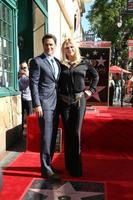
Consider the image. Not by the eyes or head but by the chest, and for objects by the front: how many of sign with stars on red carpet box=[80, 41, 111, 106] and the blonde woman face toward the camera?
2

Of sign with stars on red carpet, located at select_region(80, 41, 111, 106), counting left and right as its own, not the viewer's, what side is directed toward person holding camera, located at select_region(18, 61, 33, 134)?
right

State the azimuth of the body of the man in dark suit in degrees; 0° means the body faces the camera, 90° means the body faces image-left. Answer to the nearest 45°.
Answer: approximately 315°

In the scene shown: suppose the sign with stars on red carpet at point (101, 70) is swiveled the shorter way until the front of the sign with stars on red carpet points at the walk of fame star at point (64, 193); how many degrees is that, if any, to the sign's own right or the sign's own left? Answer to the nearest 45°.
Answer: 0° — it already faces it

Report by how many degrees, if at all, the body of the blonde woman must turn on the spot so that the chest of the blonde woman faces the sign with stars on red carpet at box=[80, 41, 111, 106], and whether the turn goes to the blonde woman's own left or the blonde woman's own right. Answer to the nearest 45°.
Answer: approximately 180°

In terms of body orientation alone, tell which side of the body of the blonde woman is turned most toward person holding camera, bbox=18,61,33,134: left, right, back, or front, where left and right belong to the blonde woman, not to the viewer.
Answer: back

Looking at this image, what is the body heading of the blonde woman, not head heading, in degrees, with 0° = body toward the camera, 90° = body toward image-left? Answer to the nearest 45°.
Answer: approximately 0°
